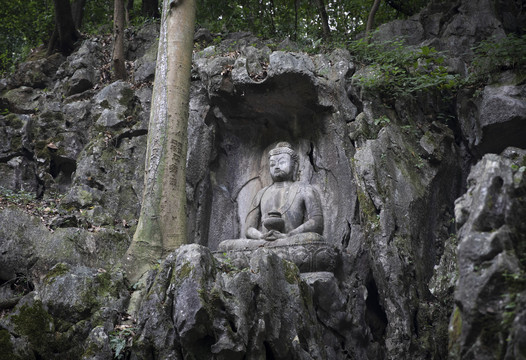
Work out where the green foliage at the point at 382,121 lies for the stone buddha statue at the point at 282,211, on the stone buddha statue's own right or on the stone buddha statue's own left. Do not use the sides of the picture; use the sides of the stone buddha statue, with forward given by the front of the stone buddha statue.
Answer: on the stone buddha statue's own left

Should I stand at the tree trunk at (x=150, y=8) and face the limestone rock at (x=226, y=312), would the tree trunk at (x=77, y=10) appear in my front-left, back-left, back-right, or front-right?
back-right

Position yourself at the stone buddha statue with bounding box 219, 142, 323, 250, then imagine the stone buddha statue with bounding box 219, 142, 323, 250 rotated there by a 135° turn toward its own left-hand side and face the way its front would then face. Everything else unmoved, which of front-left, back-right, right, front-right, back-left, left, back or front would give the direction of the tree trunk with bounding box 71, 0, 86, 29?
back-left

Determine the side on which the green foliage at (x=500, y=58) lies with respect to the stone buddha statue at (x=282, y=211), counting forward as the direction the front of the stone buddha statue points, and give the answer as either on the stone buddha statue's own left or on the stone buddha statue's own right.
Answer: on the stone buddha statue's own left

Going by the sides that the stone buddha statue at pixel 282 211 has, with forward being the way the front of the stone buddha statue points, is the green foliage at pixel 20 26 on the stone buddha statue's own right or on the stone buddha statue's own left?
on the stone buddha statue's own right

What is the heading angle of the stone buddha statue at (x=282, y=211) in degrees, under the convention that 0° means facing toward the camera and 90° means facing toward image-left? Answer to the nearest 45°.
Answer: approximately 45°

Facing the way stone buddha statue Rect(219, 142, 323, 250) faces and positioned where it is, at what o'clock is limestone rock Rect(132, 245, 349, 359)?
The limestone rock is roughly at 11 o'clock from the stone buddha statue.

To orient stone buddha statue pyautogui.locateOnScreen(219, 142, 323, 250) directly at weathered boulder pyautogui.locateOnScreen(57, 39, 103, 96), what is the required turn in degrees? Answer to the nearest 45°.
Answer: approximately 90° to its right

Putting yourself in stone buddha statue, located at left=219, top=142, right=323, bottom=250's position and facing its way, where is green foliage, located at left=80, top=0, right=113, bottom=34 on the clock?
The green foliage is roughly at 3 o'clock from the stone buddha statue.
